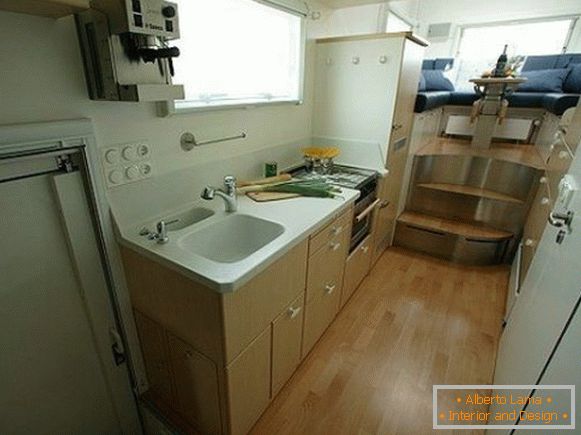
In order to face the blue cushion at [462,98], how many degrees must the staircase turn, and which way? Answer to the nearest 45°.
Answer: approximately 180°

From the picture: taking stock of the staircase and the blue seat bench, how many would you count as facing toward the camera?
2

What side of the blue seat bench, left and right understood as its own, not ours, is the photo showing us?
front

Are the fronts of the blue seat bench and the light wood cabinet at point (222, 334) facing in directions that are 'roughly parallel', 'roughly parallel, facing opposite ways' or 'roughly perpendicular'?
roughly perpendicular

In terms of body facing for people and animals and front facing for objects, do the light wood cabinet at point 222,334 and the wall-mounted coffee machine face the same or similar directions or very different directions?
same or similar directions

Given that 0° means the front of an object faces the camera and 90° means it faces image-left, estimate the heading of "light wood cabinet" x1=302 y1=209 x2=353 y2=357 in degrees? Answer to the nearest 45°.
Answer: approximately 315°

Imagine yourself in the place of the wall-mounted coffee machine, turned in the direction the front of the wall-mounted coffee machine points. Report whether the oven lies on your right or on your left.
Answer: on your left

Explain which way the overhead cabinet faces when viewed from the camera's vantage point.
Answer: facing the viewer and to the right of the viewer

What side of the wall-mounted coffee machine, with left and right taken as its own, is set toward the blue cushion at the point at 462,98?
left

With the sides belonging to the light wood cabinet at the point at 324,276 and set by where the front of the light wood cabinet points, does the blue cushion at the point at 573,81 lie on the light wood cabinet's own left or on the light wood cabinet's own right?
on the light wood cabinet's own left

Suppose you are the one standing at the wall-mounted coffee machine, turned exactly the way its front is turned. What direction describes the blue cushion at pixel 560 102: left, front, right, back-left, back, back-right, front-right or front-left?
front-left

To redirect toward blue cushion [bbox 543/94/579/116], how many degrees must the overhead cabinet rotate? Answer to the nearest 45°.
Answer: approximately 45° to its left

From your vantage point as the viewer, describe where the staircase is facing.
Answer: facing the viewer
